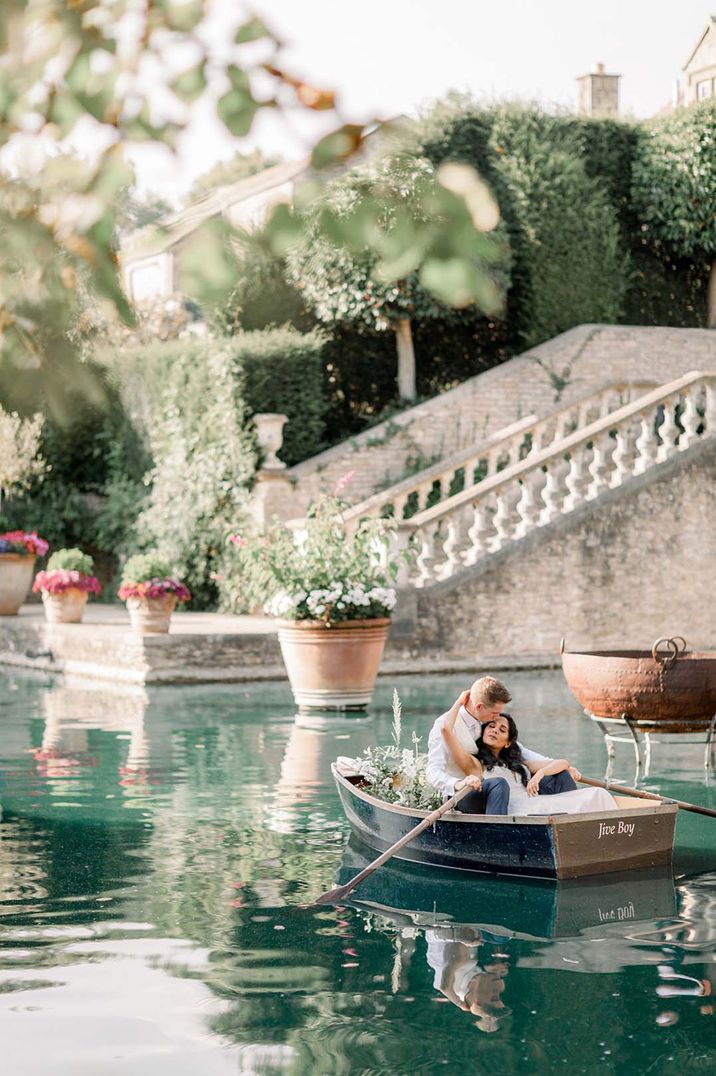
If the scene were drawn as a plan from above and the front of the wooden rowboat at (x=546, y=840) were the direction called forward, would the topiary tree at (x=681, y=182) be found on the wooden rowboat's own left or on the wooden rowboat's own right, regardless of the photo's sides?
on the wooden rowboat's own right

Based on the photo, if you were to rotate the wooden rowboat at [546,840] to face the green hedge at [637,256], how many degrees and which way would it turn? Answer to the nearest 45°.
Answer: approximately 45° to its right

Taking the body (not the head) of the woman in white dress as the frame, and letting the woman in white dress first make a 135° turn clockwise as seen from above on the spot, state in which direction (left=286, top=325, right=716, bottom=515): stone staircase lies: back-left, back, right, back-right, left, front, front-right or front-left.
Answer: right

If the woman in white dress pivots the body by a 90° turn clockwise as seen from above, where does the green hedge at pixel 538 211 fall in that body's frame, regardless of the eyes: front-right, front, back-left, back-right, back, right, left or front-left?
back-right

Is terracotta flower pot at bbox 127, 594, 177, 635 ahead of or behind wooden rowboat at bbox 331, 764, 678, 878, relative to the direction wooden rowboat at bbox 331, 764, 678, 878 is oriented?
ahead

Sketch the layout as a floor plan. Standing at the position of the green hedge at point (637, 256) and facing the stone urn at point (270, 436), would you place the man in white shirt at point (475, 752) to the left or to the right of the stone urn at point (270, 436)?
left

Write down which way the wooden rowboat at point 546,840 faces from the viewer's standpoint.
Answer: facing away from the viewer and to the left of the viewer

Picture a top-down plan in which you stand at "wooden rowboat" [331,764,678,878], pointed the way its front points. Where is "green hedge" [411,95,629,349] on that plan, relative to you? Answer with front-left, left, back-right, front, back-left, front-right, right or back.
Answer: front-right
